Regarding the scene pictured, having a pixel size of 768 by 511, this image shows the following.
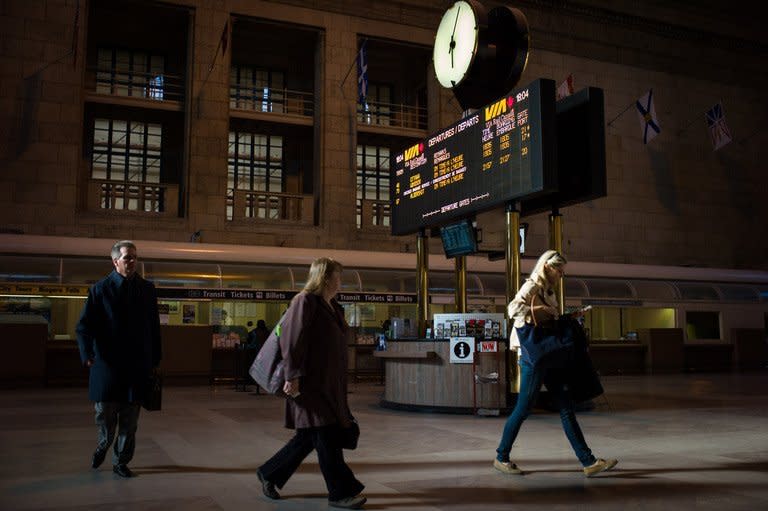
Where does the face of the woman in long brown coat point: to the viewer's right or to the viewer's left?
to the viewer's right

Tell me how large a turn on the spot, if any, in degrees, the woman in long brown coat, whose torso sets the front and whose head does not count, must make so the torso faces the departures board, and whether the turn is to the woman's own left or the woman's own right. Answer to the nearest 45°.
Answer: approximately 45° to the woman's own left

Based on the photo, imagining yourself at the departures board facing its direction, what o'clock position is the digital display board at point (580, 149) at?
The digital display board is roughly at 8 o'clock from the departures board.

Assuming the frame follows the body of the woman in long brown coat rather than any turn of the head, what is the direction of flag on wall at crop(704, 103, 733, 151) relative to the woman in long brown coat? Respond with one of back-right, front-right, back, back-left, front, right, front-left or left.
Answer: front-left

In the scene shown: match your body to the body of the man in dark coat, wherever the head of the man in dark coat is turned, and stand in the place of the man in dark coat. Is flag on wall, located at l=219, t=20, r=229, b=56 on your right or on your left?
on your left

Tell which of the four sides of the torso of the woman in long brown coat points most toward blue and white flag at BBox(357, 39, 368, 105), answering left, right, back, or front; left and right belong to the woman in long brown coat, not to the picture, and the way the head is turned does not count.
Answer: left

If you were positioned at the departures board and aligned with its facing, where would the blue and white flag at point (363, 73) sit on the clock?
The blue and white flag is roughly at 4 o'clock from the departures board.

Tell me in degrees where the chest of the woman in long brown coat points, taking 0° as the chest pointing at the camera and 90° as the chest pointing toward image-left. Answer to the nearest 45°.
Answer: approximately 270°
